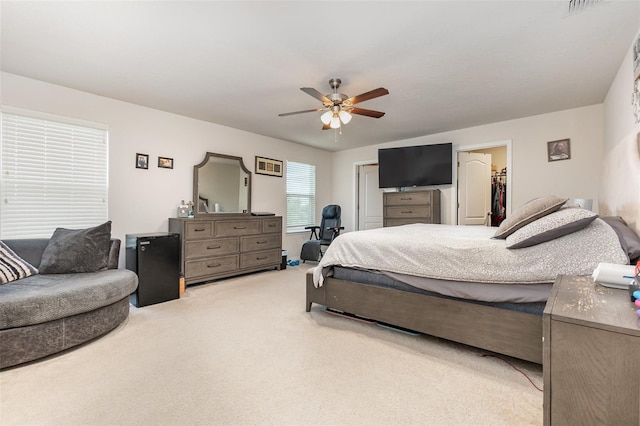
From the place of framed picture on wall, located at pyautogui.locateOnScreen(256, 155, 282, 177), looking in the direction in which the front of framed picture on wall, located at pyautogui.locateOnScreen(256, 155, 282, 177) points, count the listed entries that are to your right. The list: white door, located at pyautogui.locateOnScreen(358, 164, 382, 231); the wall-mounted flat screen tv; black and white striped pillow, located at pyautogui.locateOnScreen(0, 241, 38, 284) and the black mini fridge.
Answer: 2

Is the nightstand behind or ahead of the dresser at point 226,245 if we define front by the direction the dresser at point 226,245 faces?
ahead

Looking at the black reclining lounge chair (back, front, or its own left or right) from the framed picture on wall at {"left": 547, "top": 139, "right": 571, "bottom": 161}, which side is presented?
left

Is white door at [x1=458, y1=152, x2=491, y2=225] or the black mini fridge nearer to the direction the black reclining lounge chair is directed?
the black mini fridge

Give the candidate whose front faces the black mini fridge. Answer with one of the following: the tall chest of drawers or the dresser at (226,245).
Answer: the tall chest of drawers

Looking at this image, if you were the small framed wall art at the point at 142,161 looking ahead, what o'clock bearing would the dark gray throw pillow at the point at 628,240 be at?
The dark gray throw pillow is roughly at 11 o'clock from the small framed wall art.

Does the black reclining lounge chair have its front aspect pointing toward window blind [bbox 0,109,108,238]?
yes

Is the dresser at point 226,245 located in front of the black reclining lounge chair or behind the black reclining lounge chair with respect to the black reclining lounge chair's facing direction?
in front

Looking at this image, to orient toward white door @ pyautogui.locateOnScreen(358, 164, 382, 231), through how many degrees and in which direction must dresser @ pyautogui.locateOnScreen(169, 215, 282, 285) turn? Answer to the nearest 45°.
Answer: approximately 45° to its left

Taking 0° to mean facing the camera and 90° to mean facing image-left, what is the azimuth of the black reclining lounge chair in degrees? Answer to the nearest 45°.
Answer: approximately 45°

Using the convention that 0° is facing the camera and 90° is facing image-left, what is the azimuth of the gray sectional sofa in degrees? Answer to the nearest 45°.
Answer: approximately 315°

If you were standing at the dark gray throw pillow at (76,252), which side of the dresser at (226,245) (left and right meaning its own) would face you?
right

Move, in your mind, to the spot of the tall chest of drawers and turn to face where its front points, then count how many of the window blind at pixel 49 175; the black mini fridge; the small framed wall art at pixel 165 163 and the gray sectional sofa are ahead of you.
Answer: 4
